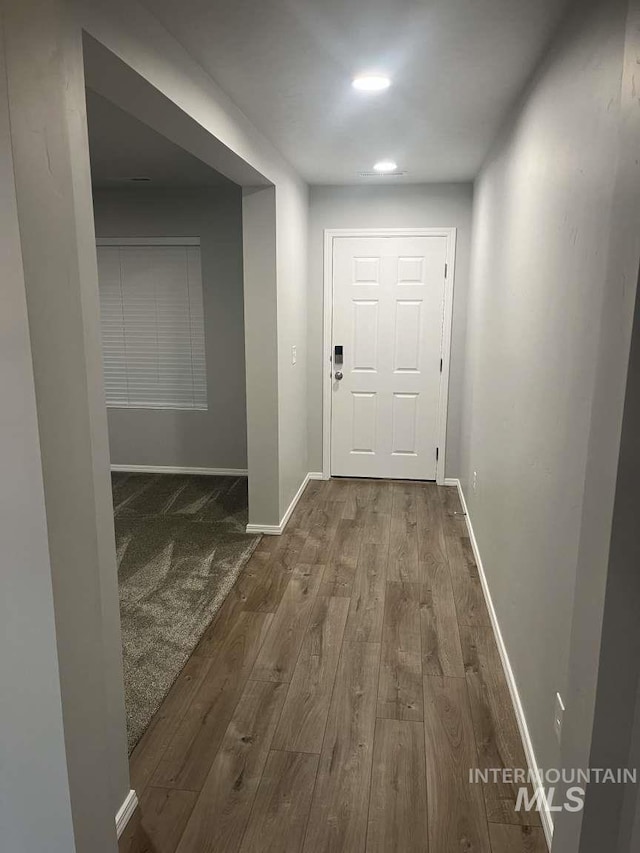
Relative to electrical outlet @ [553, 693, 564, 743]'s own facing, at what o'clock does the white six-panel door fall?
The white six-panel door is roughly at 2 o'clock from the electrical outlet.

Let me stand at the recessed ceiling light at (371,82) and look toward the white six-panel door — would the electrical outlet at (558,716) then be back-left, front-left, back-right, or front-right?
back-right

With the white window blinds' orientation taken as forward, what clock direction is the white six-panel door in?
The white six-panel door is roughly at 10 o'clock from the white window blinds.

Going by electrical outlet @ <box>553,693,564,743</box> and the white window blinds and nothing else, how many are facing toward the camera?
1

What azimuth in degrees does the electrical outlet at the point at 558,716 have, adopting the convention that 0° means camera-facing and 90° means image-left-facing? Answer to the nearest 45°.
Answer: approximately 90°

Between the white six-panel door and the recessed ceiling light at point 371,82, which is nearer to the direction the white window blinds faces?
the recessed ceiling light

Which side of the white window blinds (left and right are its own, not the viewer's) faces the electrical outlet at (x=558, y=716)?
front

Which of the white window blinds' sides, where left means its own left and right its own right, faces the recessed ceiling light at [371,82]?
front

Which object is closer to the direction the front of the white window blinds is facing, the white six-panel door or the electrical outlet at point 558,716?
the electrical outlet

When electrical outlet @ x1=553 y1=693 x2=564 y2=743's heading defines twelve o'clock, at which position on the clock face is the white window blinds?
The white window blinds is roughly at 1 o'clock from the electrical outlet.

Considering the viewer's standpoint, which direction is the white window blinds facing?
facing the viewer
